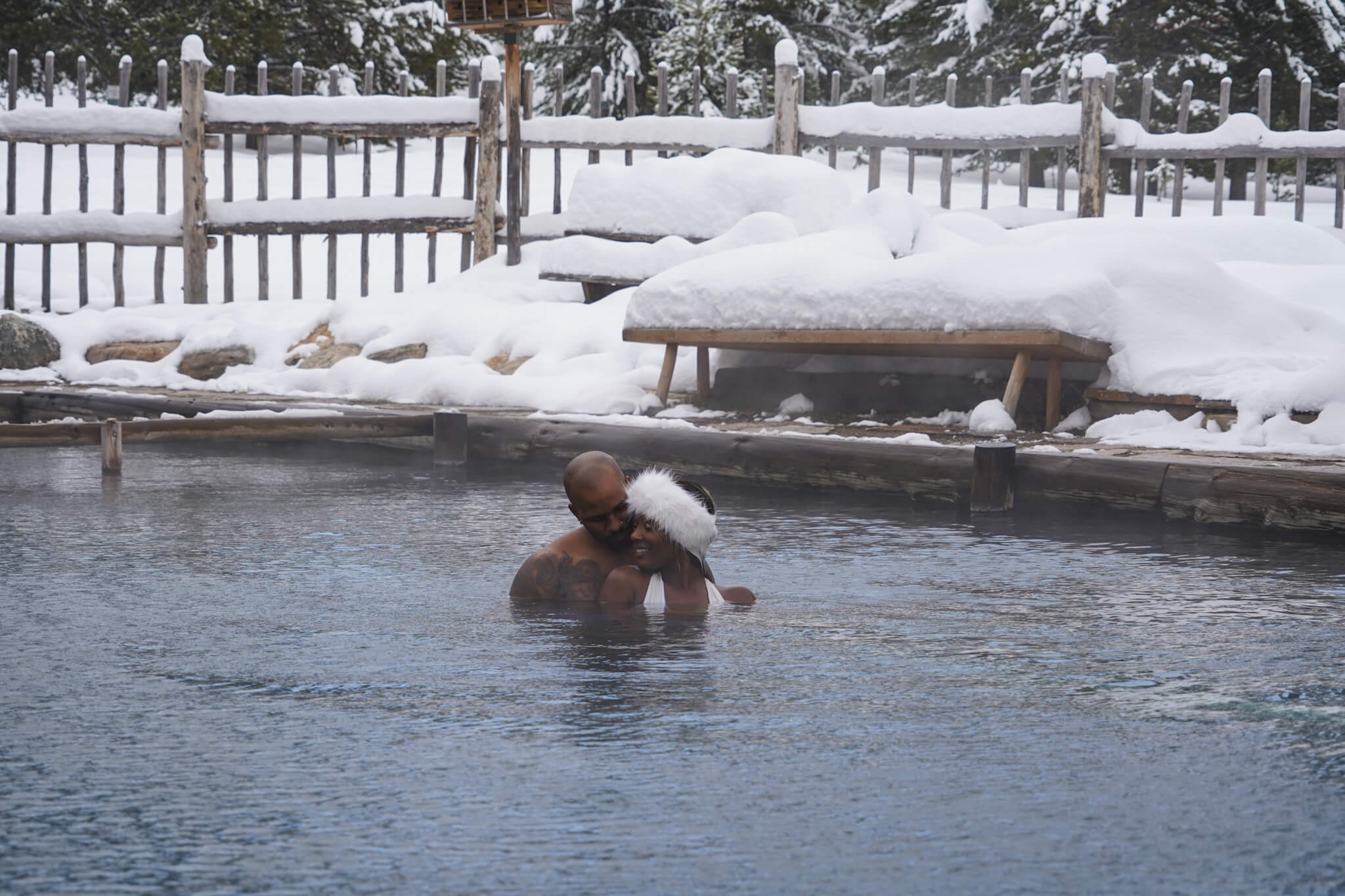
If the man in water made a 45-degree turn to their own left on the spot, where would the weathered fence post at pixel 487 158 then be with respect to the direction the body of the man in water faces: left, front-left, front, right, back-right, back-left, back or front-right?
left

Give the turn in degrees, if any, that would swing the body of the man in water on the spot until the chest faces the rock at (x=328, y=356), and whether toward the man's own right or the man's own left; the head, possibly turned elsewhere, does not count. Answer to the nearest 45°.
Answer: approximately 135° to the man's own left

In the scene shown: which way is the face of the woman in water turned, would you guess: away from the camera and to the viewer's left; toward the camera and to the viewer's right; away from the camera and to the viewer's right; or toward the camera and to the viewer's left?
toward the camera and to the viewer's left

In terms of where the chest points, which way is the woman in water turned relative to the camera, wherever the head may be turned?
toward the camera

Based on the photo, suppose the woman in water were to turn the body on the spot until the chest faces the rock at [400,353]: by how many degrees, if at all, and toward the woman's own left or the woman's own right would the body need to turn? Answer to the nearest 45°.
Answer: approximately 180°

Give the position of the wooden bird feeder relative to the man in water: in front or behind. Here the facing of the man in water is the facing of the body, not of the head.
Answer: behind

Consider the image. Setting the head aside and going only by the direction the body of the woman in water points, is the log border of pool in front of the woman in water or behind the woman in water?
behind

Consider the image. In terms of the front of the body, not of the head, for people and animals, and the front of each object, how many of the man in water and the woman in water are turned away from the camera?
0

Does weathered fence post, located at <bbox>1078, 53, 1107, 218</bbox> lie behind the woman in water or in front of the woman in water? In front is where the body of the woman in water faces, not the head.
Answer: behind

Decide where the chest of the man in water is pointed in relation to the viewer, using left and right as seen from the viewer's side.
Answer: facing the viewer and to the right of the viewer
